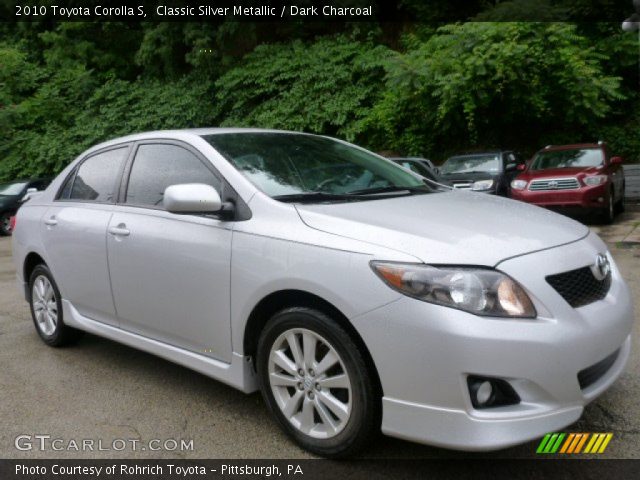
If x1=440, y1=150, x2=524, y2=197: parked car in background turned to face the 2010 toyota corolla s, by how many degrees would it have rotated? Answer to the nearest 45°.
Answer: approximately 45° to its left

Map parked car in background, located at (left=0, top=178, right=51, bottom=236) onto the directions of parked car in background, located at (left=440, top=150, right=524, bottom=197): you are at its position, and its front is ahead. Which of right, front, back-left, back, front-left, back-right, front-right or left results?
front-right

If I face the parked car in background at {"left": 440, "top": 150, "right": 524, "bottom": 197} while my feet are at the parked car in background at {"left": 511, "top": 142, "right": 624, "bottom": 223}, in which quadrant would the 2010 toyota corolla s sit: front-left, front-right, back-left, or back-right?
back-left

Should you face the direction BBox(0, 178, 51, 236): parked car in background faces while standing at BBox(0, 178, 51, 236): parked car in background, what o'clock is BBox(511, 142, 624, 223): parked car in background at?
BBox(511, 142, 624, 223): parked car in background is roughly at 9 o'clock from BBox(0, 178, 51, 236): parked car in background.

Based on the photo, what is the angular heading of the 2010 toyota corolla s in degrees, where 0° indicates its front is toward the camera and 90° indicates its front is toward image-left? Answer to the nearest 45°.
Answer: approximately 315°

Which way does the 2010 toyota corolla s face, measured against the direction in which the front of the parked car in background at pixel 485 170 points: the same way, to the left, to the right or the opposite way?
to the left

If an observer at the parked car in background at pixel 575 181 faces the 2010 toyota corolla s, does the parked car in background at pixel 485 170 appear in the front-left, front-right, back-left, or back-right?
back-right

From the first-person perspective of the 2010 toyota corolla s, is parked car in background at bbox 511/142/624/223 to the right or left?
on its left

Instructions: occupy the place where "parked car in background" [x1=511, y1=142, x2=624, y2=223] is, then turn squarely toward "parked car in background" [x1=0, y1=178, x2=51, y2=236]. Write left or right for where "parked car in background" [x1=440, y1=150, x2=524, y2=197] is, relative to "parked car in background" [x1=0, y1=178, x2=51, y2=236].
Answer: right

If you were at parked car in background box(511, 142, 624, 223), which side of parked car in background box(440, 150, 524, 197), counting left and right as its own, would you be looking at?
left

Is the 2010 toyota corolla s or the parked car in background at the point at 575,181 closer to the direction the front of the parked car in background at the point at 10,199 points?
the 2010 toyota corolla s

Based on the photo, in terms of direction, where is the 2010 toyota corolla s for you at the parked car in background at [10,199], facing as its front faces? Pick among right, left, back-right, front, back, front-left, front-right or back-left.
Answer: front-left

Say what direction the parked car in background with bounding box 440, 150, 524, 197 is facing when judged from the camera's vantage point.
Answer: facing the viewer and to the left of the viewer
